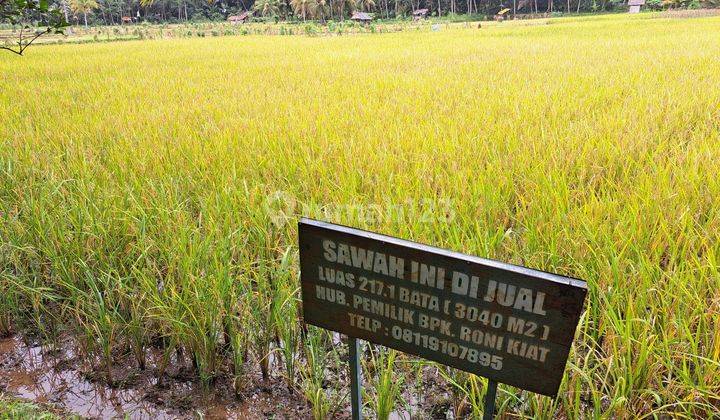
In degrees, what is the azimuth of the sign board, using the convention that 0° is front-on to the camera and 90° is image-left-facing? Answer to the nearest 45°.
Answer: approximately 0°

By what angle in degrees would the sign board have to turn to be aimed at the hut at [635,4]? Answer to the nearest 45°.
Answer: approximately 180°

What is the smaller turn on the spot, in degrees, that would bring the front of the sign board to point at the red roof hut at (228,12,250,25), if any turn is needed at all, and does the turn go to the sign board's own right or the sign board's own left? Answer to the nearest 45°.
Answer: approximately 180°

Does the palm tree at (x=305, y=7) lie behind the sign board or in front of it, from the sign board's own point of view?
behind
